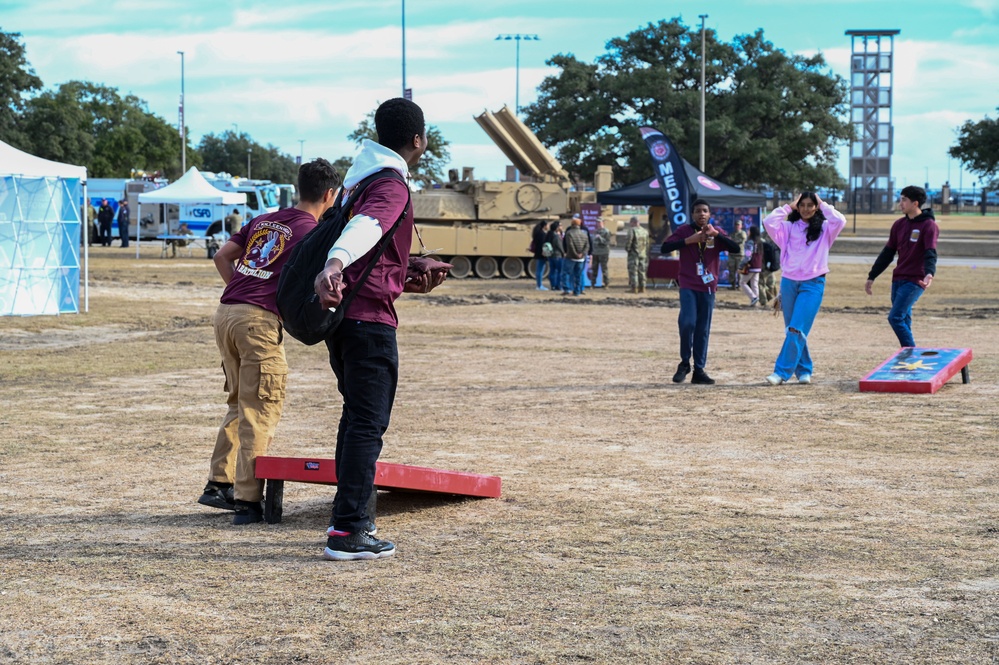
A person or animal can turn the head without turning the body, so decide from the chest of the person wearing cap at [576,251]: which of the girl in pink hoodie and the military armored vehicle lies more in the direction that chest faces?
the military armored vehicle

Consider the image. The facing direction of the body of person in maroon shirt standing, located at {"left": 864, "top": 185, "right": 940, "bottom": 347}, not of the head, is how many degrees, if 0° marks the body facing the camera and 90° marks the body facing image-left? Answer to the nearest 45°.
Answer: approximately 45°

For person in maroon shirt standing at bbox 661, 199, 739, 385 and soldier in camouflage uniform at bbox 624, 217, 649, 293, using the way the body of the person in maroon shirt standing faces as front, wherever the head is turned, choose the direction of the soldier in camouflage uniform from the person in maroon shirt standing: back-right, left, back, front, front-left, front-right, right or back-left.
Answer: back

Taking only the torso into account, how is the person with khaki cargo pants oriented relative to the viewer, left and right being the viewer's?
facing away from the viewer and to the right of the viewer

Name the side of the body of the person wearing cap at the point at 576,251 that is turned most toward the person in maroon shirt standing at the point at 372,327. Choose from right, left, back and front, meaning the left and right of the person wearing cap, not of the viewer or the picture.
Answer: back

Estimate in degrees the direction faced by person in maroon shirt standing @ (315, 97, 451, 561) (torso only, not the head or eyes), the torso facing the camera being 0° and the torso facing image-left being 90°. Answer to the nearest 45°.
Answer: approximately 270°

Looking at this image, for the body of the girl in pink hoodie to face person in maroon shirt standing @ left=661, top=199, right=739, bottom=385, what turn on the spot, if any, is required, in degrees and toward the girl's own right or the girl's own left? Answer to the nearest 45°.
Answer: approximately 90° to the girl's own right

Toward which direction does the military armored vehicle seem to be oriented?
to the viewer's left

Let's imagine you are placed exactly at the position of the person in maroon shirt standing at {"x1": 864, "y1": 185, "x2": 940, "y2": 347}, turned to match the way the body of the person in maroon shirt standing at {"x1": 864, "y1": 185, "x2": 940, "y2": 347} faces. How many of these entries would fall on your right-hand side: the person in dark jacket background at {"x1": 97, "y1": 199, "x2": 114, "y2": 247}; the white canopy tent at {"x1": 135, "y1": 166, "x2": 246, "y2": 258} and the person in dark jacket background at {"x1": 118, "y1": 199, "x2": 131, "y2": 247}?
3

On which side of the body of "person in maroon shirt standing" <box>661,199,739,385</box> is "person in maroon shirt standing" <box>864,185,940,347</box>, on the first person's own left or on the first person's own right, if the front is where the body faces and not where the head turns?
on the first person's own left
